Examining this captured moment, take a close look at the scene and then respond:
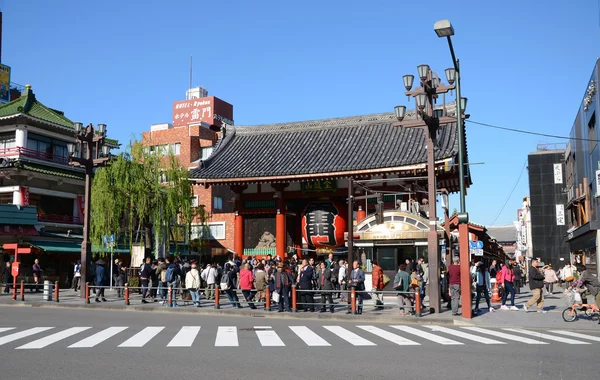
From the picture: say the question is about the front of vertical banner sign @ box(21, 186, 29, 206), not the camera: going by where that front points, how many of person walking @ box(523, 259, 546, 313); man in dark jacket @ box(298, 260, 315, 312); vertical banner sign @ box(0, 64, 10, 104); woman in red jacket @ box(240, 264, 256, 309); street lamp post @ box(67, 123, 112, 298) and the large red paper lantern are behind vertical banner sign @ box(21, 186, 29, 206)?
1

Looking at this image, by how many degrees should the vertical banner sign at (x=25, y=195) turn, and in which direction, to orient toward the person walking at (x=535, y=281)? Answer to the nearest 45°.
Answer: approximately 45° to its left

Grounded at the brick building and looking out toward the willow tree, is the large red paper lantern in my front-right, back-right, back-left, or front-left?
front-left

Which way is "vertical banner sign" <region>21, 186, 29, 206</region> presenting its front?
toward the camera

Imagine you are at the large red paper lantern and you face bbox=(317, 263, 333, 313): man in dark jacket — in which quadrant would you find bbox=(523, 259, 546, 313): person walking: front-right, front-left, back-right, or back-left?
front-left

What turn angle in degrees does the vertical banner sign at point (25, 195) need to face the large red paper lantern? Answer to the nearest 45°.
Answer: approximately 45° to its left

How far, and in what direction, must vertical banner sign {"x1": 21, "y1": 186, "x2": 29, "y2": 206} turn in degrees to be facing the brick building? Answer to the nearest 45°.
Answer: approximately 135° to its left

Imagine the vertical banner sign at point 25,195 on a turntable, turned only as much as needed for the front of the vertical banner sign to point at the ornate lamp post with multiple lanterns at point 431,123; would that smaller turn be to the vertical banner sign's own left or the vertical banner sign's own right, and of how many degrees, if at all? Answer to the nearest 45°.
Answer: approximately 45° to the vertical banner sign's own left

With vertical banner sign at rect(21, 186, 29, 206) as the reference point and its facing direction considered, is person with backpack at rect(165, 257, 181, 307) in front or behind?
in front

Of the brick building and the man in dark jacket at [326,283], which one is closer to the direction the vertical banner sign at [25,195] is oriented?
the man in dark jacket
